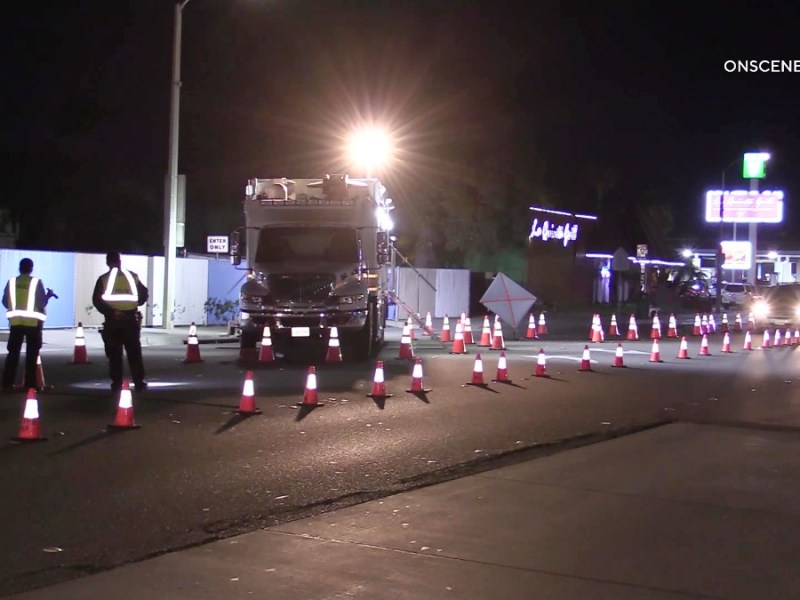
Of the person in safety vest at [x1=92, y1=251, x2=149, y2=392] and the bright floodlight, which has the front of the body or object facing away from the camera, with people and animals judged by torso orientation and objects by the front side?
the person in safety vest

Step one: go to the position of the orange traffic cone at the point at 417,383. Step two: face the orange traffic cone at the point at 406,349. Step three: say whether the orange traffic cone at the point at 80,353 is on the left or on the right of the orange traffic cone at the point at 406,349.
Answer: left

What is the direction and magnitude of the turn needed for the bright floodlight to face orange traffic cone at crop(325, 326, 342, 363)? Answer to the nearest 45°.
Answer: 0° — it already faces it

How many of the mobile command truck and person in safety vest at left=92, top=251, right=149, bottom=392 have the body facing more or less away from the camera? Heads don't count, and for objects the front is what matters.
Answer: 1

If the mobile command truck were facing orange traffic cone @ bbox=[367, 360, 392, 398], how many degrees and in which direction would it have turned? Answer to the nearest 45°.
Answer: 0° — it already faces it

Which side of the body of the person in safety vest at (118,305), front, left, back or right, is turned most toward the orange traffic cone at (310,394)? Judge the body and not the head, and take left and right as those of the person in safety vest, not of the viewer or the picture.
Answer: right

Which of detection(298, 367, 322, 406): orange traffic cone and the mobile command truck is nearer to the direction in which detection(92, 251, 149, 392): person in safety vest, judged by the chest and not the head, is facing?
the mobile command truck

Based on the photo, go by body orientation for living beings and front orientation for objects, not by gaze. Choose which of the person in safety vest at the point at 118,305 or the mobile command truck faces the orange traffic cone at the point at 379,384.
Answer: the mobile command truck

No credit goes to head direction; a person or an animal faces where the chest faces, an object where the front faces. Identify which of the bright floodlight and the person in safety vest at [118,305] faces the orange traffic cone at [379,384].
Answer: the bright floodlight

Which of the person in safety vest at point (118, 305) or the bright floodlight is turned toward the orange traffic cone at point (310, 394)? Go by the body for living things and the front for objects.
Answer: the bright floodlight

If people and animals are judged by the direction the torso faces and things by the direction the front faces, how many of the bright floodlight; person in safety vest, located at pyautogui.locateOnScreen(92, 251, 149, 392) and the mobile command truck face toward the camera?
2

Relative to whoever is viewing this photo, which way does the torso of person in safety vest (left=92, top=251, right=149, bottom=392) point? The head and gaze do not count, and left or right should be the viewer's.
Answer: facing away from the viewer

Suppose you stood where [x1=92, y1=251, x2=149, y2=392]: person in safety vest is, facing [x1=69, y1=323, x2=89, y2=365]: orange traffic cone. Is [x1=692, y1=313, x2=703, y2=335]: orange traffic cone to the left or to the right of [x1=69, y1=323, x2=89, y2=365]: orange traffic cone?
right
